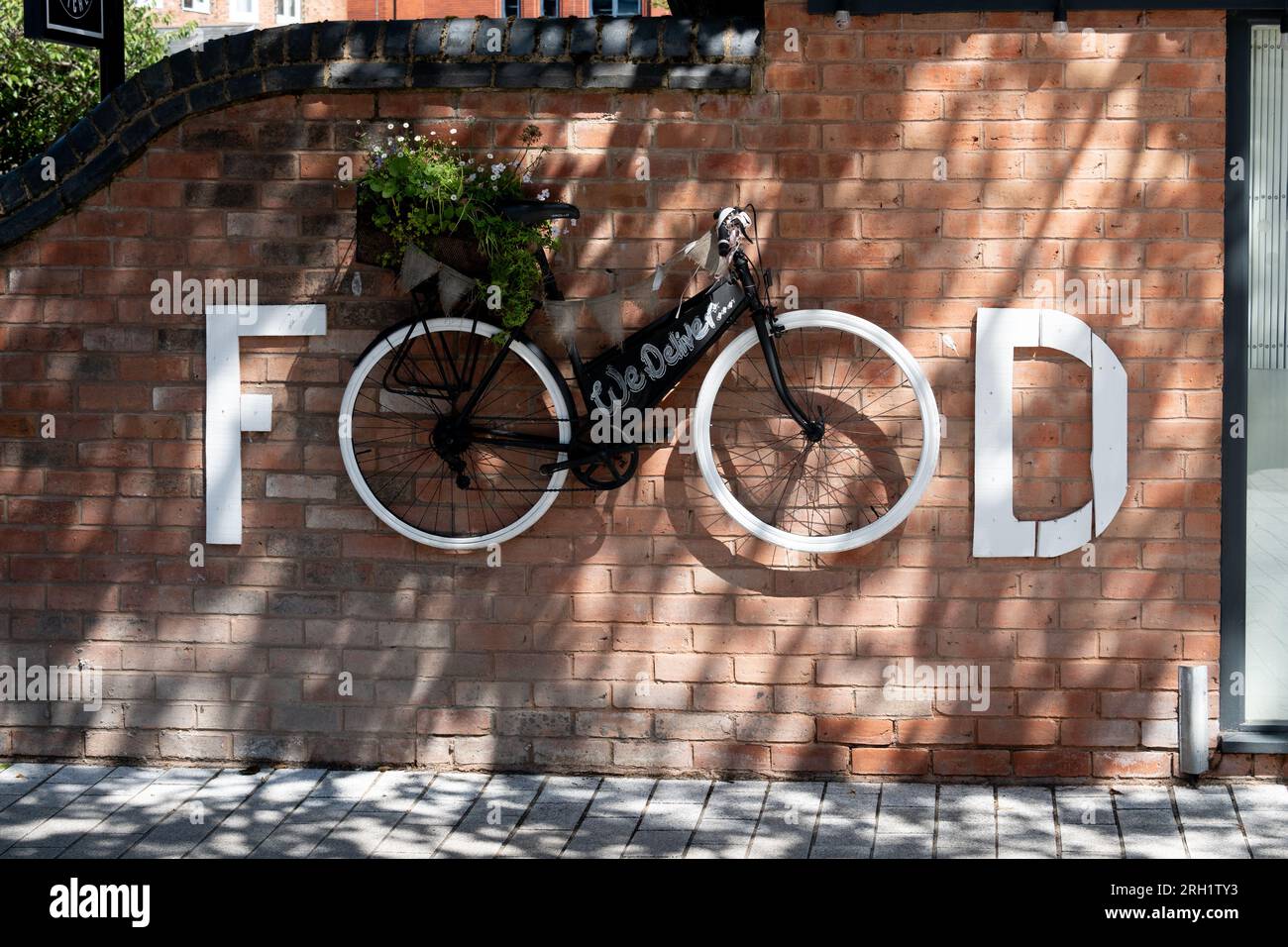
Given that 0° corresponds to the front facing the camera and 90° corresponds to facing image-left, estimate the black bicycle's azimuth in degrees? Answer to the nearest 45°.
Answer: approximately 270°

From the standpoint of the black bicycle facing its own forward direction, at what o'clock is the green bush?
The green bush is roughly at 8 o'clock from the black bicycle.

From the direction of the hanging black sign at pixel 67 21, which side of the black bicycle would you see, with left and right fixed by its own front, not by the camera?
back
